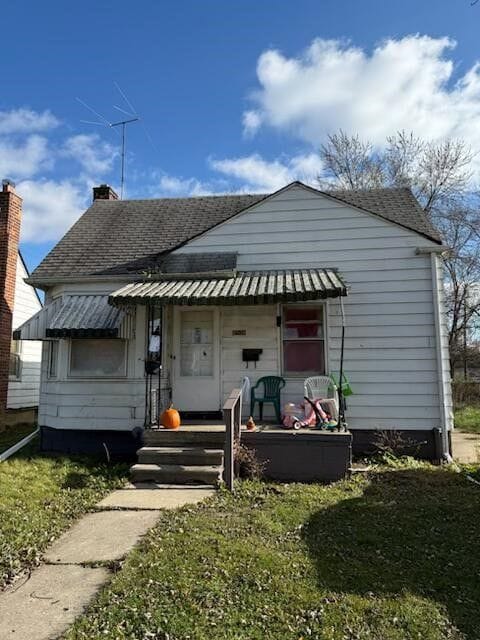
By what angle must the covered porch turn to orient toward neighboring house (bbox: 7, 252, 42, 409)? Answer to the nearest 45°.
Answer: approximately 135° to its right

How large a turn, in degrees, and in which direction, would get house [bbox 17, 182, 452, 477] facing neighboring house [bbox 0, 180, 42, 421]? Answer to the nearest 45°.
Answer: approximately 135° to its right

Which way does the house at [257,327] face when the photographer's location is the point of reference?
facing the viewer

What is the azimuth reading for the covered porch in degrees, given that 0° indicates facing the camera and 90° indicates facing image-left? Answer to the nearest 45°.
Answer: approximately 0°

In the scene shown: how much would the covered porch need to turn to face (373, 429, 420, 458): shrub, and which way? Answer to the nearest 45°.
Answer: approximately 90° to its left

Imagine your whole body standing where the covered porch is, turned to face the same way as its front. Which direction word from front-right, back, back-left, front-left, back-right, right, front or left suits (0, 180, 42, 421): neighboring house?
back-right

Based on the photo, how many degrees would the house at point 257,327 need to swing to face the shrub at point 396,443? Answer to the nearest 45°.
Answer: approximately 90° to its left

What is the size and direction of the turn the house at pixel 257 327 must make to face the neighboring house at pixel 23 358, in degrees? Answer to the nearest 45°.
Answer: approximately 135° to its right

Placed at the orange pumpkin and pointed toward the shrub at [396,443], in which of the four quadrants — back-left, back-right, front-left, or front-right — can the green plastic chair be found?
front-left
